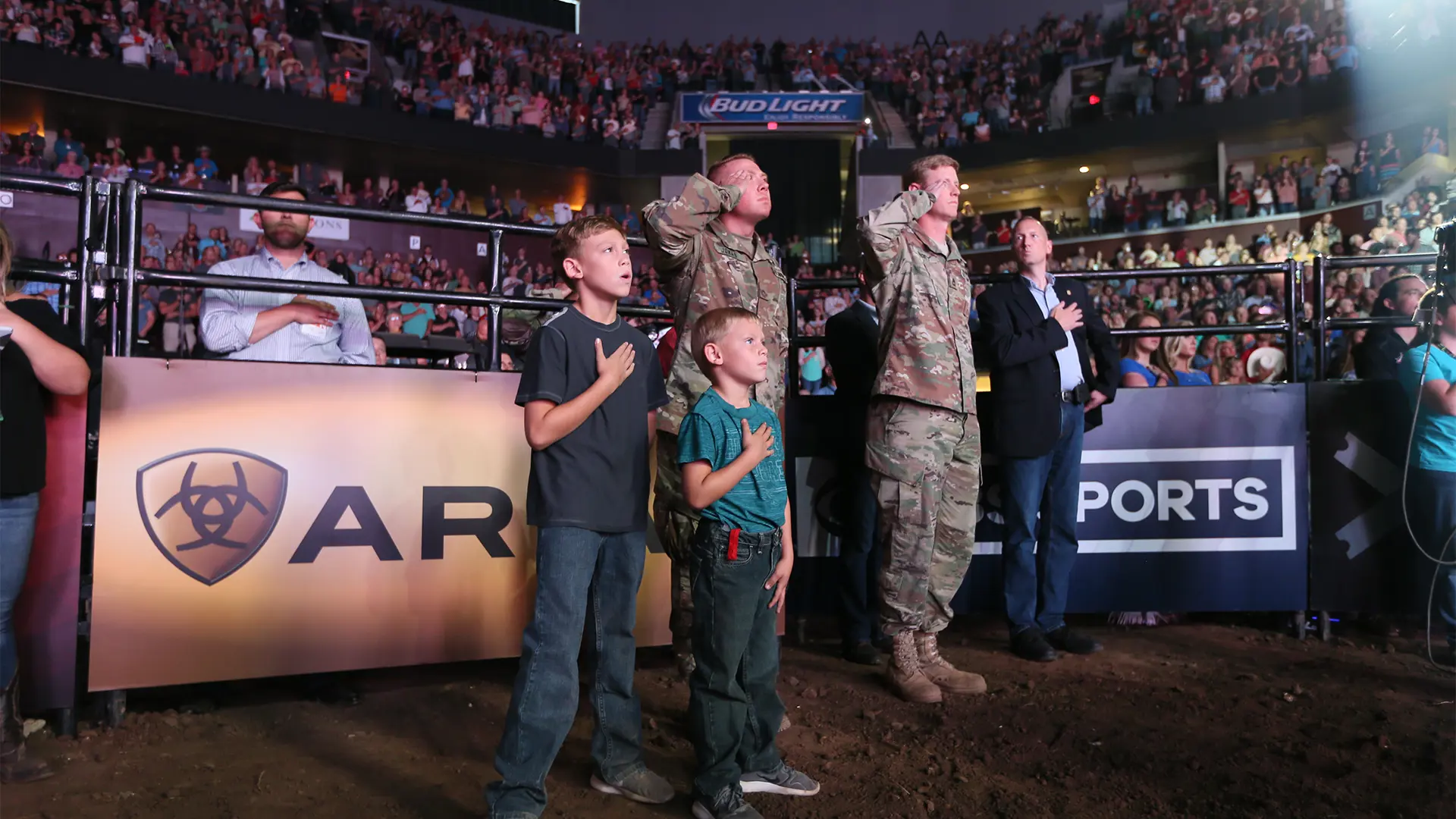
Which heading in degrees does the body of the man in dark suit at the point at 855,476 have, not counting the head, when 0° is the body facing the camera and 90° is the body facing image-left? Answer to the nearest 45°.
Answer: approximately 315°

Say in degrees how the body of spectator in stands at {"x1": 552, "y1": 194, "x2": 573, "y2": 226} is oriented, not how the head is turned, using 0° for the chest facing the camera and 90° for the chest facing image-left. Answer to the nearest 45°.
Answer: approximately 0°

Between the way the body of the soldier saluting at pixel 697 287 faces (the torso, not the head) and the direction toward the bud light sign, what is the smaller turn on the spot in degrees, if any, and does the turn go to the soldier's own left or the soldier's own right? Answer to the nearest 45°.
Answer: approximately 135° to the soldier's own left

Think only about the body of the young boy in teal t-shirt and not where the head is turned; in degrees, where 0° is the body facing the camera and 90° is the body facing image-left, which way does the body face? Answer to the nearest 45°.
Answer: approximately 315°

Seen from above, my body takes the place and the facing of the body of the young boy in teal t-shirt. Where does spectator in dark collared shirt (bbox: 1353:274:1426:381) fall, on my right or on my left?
on my left

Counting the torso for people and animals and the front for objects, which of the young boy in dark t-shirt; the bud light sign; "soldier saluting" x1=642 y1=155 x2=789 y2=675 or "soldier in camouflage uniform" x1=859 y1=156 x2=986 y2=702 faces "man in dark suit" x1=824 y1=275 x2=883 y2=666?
the bud light sign

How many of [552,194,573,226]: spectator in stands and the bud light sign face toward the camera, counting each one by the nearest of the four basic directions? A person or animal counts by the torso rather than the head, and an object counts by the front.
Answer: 2

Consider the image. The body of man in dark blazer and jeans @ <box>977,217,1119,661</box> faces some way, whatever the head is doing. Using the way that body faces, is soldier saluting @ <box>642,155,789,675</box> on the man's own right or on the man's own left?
on the man's own right

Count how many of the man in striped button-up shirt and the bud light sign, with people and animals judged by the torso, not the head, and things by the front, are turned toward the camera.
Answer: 2
